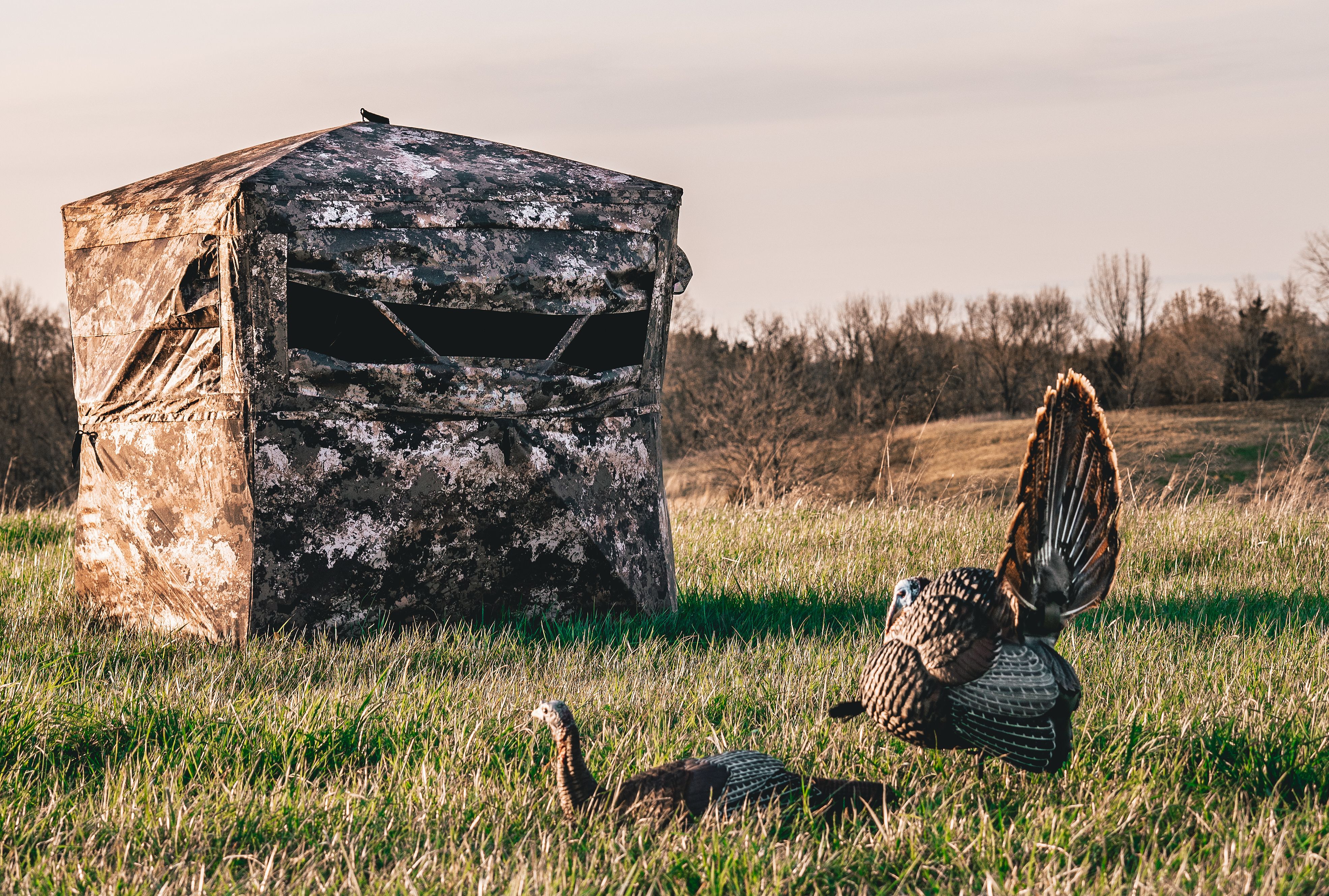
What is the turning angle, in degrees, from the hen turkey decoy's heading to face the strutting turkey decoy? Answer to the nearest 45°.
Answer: approximately 180°

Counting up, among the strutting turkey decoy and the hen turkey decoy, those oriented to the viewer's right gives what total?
0

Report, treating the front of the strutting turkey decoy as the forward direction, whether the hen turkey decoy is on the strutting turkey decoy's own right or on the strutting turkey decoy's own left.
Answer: on the strutting turkey decoy's own left

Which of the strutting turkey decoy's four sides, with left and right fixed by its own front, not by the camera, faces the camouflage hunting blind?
front

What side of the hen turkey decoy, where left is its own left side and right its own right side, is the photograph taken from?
left

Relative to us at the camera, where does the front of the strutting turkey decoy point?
facing away from the viewer and to the left of the viewer

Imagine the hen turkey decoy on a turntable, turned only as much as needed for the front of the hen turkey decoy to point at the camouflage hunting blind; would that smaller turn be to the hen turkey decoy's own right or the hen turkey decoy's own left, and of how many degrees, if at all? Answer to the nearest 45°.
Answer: approximately 45° to the hen turkey decoy's own right

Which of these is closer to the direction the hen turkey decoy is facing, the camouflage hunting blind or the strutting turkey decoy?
the camouflage hunting blind
